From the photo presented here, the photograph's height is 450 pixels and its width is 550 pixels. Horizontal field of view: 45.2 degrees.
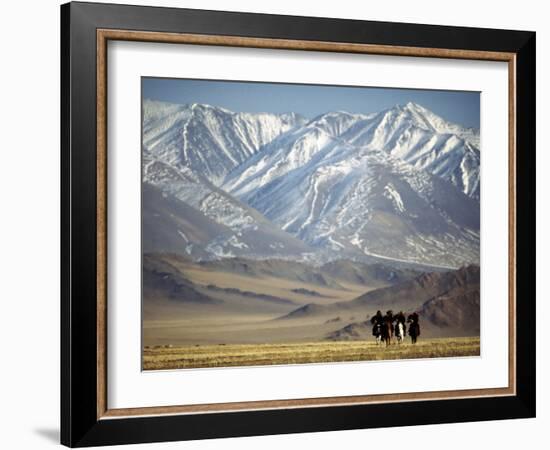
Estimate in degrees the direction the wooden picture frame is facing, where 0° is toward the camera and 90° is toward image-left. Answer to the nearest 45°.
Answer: approximately 315°
